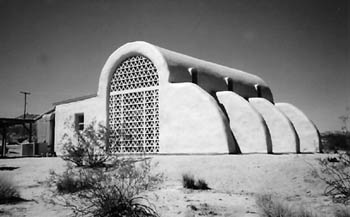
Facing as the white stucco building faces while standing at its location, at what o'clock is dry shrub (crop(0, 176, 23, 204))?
The dry shrub is roughly at 11 o'clock from the white stucco building.

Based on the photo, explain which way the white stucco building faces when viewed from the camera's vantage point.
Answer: facing the viewer and to the left of the viewer
